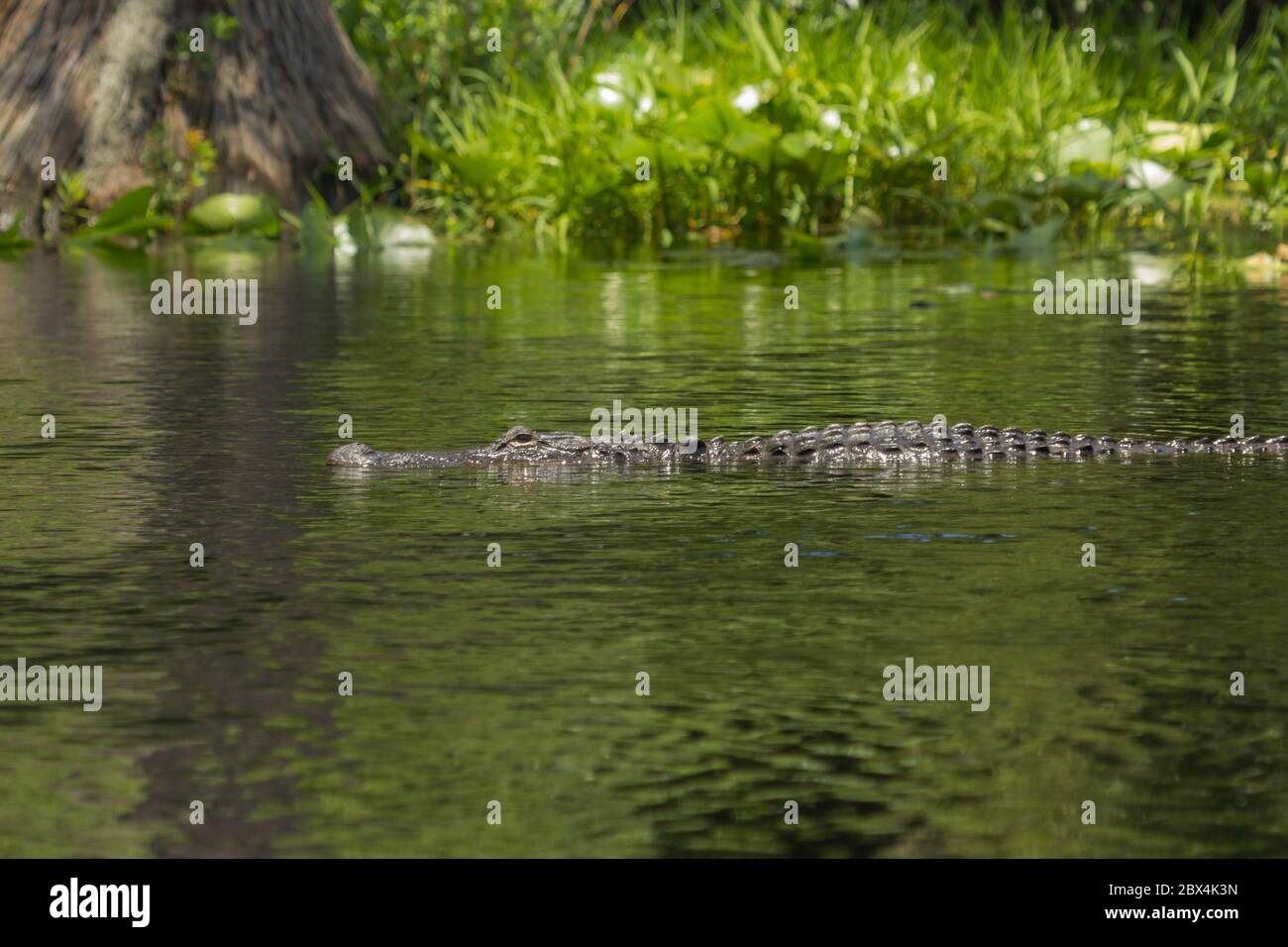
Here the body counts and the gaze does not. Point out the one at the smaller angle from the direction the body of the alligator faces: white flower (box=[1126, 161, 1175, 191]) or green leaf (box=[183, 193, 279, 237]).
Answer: the green leaf

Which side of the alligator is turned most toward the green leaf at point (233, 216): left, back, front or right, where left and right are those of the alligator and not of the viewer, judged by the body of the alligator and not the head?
right

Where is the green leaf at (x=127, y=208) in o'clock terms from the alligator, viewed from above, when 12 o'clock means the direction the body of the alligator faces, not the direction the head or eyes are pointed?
The green leaf is roughly at 2 o'clock from the alligator.

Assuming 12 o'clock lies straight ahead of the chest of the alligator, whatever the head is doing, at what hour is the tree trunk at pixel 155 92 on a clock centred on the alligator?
The tree trunk is roughly at 2 o'clock from the alligator.

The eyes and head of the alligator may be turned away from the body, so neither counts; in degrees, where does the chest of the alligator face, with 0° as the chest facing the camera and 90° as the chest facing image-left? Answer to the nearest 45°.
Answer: approximately 90°

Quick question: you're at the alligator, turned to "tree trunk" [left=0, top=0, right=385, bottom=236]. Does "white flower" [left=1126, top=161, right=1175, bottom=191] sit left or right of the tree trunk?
right
